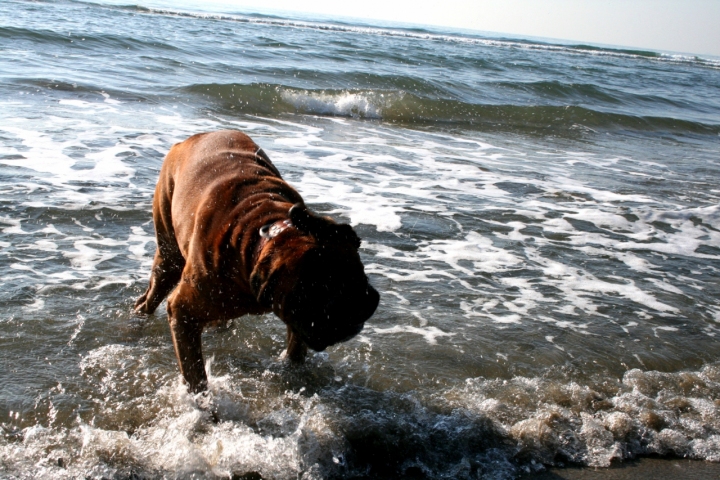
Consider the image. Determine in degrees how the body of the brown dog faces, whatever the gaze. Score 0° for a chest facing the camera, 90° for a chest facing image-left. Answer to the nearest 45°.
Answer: approximately 315°
